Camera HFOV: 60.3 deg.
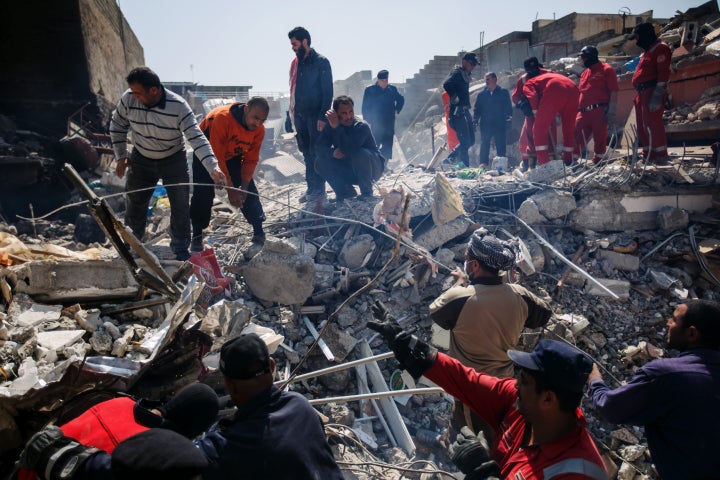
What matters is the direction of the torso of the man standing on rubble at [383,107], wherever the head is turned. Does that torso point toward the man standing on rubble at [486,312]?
yes

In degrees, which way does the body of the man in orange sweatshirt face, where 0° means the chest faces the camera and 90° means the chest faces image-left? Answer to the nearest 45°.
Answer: approximately 315°

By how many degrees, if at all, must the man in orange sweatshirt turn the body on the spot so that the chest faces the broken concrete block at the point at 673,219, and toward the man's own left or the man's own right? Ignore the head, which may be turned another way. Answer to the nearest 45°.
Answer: approximately 45° to the man's own left

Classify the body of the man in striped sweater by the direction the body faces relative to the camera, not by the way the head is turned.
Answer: toward the camera

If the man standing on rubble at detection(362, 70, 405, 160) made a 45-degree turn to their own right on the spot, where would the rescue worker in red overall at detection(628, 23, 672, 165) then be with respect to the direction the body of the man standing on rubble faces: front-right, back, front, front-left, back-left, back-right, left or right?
left

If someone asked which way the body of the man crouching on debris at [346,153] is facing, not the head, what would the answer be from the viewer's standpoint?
toward the camera

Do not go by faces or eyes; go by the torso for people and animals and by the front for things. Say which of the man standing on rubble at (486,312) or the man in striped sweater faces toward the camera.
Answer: the man in striped sweater

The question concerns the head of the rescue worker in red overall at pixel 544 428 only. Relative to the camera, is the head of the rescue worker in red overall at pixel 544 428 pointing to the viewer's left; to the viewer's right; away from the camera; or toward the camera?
to the viewer's left

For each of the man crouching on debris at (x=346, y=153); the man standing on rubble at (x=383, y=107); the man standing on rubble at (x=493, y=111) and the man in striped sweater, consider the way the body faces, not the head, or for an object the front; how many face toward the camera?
4

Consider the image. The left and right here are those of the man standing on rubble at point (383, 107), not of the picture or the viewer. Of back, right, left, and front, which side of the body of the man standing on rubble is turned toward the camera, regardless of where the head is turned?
front

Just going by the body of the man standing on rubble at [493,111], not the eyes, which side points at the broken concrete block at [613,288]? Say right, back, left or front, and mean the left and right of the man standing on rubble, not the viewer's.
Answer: front

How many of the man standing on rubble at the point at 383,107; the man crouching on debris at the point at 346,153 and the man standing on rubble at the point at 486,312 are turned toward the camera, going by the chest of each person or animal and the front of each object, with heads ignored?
2

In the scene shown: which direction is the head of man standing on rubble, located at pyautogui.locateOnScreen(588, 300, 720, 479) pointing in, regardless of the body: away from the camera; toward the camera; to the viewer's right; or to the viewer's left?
to the viewer's left

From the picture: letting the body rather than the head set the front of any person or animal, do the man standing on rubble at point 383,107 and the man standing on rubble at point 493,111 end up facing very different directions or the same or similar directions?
same or similar directions
